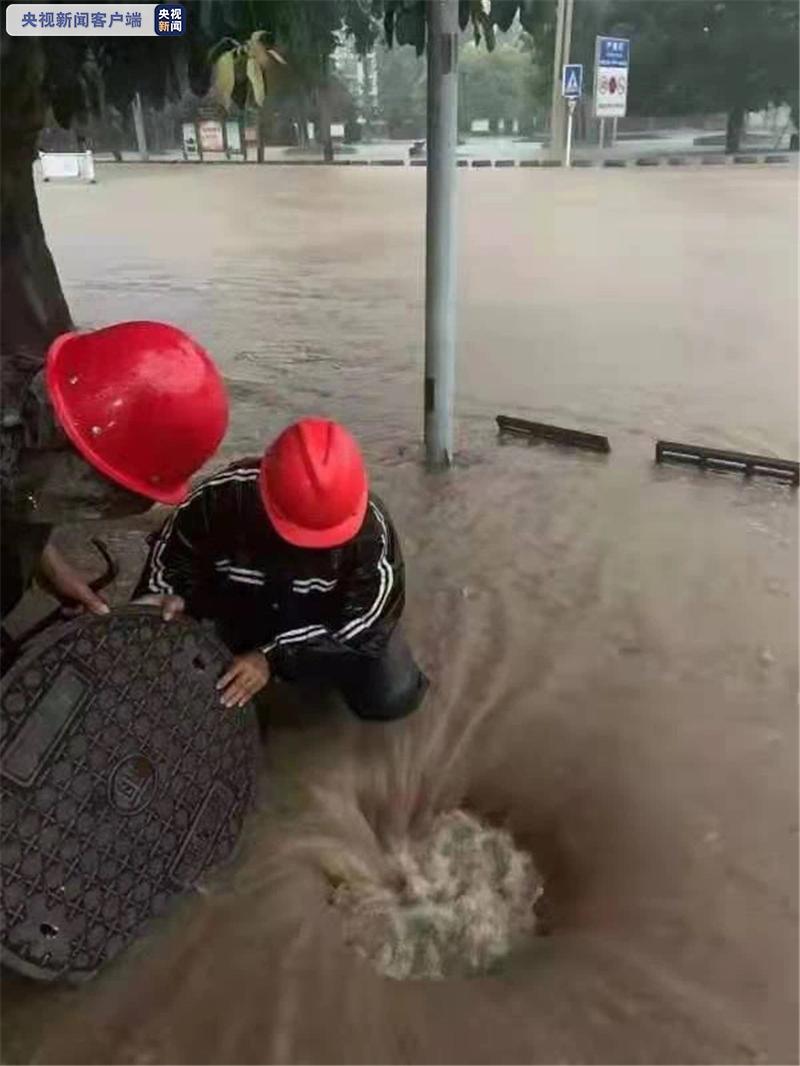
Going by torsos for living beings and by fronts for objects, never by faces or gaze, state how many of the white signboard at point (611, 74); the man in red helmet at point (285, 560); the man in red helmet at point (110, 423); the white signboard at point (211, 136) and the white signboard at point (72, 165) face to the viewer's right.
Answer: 1

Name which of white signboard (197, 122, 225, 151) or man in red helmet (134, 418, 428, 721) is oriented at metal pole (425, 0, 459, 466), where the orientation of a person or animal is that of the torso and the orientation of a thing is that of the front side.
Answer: the white signboard

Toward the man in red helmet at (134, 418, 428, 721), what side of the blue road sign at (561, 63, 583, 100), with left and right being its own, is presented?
front

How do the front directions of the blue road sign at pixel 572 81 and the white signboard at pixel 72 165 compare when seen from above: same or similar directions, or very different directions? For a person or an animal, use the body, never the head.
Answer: same or similar directions

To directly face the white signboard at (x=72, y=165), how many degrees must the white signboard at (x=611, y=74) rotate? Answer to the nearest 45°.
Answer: approximately 45° to its right

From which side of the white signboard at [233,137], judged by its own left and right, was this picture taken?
front

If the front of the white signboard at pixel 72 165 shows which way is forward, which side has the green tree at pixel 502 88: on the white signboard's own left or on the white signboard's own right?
on the white signboard's own left

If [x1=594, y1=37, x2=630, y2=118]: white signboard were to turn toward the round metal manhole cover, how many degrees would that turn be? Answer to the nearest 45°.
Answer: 0° — it already faces it

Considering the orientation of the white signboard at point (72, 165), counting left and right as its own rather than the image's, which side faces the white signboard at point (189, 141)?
back

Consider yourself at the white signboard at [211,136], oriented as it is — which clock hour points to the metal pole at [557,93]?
The metal pole is roughly at 8 o'clock from the white signboard.

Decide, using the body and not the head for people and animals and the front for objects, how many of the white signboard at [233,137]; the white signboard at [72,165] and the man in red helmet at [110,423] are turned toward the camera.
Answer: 2

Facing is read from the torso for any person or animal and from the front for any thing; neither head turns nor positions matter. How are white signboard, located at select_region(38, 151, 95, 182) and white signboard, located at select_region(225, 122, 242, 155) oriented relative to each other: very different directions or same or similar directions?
same or similar directions

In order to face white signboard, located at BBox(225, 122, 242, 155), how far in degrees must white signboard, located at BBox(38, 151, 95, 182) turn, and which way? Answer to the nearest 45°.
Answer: approximately 90° to its left

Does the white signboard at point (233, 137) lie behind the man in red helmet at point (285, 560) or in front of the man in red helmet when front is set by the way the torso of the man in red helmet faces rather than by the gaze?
behind

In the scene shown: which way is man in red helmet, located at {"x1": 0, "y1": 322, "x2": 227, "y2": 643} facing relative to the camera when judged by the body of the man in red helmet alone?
to the viewer's right

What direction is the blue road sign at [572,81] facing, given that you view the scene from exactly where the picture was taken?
facing the viewer

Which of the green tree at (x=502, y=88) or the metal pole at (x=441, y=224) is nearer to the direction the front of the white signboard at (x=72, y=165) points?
the metal pole
